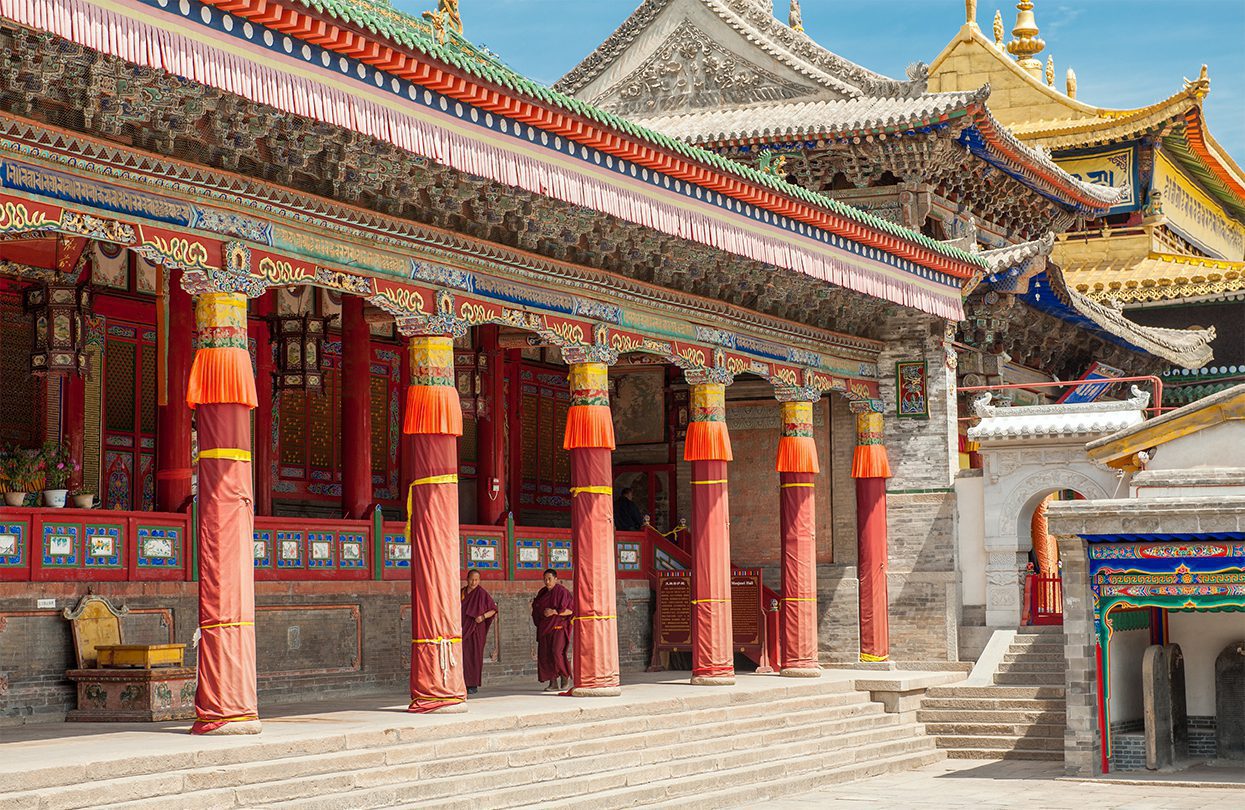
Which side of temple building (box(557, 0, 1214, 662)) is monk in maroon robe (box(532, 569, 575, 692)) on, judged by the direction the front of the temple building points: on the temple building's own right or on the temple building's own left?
on the temple building's own right

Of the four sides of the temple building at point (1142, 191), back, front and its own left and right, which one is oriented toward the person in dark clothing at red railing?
right

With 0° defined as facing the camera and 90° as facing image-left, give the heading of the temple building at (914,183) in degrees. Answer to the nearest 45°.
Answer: approximately 315°

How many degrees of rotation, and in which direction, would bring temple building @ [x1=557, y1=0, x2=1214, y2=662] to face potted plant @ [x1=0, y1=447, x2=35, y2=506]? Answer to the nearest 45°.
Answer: approximately 90° to its right

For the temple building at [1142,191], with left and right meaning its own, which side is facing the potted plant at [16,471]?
right

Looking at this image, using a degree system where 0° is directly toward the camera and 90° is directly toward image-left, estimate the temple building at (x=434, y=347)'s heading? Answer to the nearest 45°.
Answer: approximately 315°

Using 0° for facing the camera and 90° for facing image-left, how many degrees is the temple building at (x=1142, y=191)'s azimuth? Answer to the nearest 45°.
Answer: approximately 315°
